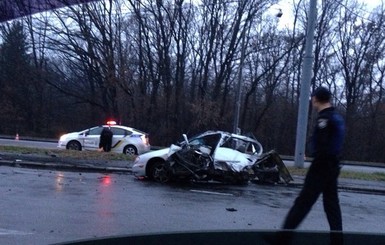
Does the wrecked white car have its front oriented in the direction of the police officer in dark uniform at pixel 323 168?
no

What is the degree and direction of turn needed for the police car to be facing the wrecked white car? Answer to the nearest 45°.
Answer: approximately 90° to its left

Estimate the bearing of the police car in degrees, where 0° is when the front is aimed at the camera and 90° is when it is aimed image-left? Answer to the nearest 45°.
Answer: approximately 90°

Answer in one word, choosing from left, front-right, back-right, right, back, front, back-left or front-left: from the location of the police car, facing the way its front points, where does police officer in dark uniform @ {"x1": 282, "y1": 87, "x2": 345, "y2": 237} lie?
left

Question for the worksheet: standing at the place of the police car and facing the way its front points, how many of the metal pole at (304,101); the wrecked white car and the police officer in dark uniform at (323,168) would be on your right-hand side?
0

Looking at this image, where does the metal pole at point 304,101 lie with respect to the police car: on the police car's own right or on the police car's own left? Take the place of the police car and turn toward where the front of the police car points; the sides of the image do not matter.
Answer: on the police car's own left

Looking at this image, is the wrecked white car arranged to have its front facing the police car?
no
